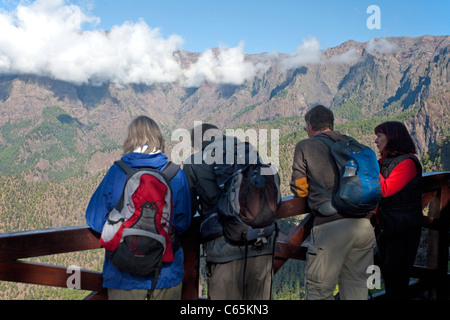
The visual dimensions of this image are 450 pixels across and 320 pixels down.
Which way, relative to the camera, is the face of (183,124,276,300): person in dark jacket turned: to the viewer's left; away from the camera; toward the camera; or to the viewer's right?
away from the camera

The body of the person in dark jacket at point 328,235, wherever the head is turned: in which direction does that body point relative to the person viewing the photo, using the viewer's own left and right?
facing away from the viewer and to the left of the viewer

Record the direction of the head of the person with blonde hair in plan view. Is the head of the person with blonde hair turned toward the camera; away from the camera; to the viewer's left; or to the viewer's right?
away from the camera

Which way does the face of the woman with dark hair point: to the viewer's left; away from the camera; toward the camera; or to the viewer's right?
to the viewer's left

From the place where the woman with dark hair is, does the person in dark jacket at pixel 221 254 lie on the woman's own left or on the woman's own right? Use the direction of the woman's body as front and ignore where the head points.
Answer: on the woman's own left

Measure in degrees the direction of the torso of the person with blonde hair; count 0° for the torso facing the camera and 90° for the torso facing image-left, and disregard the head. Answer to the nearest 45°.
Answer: approximately 180°

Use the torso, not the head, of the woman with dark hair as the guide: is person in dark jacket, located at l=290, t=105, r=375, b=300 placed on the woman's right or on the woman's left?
on the woman's left

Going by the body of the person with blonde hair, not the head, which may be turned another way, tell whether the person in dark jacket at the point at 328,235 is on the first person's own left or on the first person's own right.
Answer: on the first person's own right

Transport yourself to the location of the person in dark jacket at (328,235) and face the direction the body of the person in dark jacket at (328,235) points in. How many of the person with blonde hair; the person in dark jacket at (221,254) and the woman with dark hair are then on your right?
1

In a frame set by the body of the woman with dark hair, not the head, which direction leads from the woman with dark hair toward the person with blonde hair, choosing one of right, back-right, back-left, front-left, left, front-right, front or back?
front-left

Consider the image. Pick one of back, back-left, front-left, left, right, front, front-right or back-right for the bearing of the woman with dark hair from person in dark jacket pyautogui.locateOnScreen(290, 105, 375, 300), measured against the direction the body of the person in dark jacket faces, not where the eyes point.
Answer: right
